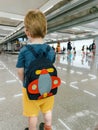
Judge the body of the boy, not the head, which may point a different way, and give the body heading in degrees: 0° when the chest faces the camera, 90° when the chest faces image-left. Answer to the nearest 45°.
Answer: approximately 135°
